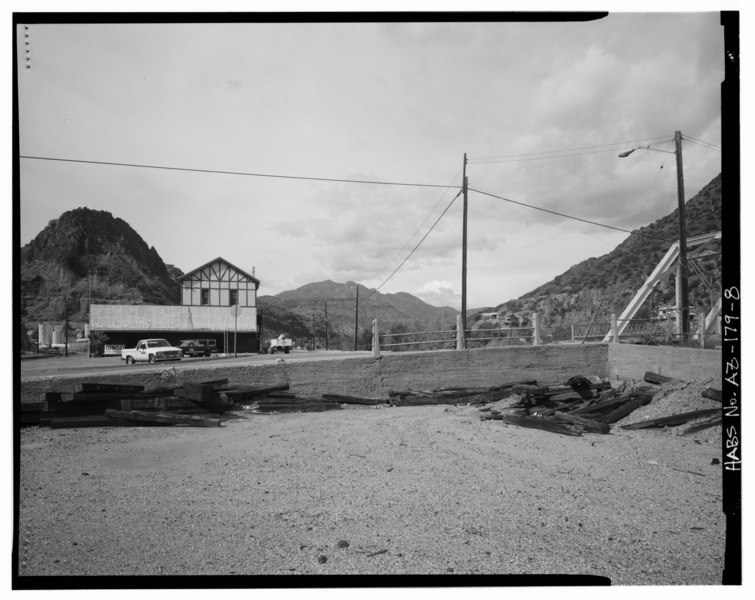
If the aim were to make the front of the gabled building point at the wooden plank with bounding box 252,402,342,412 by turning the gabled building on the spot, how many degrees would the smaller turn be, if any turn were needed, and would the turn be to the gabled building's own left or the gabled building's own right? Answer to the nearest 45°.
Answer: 0° — it already faces it

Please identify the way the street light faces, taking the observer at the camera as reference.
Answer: facing to the left of the viewer

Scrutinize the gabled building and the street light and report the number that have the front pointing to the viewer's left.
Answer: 1

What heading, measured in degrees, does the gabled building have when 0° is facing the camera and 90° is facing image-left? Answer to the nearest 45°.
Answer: approximately 0°

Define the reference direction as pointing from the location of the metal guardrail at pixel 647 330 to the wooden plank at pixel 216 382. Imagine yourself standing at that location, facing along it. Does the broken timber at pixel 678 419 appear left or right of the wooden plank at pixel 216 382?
left

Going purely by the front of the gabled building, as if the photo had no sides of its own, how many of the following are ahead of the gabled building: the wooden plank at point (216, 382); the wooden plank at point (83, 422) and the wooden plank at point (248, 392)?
3
